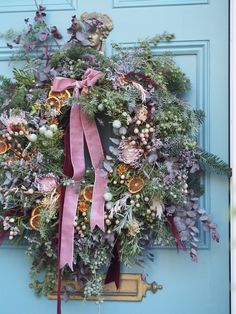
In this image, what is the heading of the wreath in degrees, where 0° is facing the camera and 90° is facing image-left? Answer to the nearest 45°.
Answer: approximately 0°

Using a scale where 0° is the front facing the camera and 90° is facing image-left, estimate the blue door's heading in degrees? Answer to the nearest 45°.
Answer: approximately 0°
